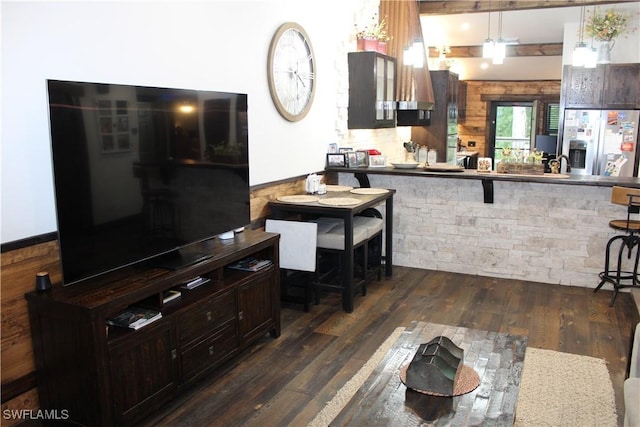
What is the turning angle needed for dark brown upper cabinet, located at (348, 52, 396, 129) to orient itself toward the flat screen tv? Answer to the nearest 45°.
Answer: approximately 45° to its right

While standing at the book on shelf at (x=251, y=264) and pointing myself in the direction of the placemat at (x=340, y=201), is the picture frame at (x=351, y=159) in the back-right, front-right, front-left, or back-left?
front-left

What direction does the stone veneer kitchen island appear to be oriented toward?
toward the camera

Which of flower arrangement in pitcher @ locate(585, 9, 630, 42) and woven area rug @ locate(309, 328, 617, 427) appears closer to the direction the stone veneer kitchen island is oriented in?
the woven area rug

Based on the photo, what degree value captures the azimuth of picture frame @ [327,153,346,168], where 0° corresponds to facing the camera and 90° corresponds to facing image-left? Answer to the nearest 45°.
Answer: approximately 0°

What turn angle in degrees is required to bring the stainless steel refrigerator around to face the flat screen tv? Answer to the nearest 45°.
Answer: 0° — it already faces it

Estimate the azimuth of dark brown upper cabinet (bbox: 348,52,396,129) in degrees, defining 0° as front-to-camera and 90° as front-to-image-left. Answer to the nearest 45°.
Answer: approximately 315°

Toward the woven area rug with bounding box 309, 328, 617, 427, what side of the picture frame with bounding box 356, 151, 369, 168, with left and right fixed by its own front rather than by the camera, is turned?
front

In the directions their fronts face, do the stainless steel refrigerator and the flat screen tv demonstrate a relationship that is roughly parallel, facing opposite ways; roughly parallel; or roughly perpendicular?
roughly perpendicular

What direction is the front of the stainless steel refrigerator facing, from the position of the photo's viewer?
facing the viewer
